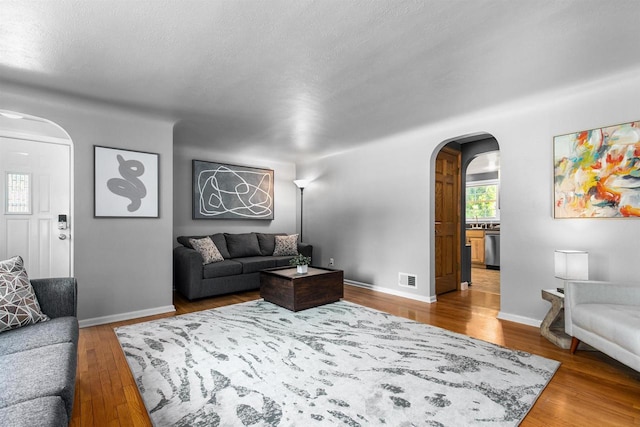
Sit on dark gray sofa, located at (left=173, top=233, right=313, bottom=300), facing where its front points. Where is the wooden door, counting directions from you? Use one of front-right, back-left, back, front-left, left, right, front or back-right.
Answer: front-left

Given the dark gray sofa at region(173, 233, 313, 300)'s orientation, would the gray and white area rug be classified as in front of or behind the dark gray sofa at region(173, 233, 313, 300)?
in front

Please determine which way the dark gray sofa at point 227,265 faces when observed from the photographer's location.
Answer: facing the viewer and to the right of the viewer

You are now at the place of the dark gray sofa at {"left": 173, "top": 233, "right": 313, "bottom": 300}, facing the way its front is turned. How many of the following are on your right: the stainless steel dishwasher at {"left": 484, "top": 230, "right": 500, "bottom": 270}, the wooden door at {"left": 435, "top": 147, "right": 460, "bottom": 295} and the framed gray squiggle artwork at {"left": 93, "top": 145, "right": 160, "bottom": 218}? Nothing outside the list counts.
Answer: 1

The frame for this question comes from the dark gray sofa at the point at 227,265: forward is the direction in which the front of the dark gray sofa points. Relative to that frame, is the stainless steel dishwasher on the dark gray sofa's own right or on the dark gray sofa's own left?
on the dark gray sofa's own left

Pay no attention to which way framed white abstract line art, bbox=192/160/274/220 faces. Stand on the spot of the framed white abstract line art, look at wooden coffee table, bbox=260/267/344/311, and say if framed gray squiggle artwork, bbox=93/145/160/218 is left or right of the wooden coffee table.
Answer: right

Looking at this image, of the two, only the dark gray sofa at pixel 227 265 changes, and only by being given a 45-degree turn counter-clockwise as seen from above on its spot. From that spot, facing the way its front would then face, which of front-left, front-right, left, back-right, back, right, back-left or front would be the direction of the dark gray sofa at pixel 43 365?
right

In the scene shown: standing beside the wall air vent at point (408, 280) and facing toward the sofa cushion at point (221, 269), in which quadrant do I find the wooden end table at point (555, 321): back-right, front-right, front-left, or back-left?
back-left

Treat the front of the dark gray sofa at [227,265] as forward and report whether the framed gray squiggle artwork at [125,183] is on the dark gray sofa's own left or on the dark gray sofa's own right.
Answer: on the dark gray sofa's own right

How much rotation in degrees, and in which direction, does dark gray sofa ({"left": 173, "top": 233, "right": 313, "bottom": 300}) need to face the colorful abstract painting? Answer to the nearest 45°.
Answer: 0° — it already faces it

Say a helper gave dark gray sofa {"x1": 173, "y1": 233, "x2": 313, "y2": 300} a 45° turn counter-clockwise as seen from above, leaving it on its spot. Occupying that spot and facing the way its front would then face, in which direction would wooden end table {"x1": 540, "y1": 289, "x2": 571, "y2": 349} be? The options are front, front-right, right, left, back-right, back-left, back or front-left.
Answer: front-right
